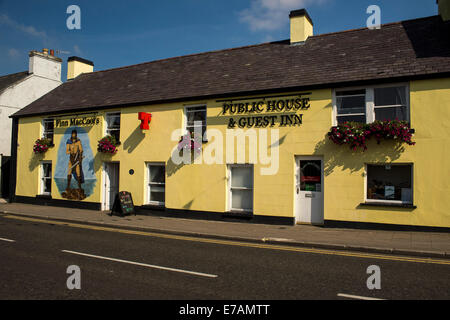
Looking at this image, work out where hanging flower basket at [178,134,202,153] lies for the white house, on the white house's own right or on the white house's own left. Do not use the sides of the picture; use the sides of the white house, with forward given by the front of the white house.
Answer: on the white house's own left

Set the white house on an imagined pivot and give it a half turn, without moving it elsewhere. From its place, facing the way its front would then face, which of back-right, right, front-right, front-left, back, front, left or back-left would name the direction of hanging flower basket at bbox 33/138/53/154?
back-right

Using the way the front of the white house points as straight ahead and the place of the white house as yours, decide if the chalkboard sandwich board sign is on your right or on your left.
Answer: on your left

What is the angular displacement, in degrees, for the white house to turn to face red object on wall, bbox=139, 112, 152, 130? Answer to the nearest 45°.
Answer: approximately 45° to its left

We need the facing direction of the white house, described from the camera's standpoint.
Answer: facing the viewer and to the left of the viewer

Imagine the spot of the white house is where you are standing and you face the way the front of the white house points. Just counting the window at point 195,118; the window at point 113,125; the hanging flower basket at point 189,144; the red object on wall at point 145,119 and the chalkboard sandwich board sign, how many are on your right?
0
